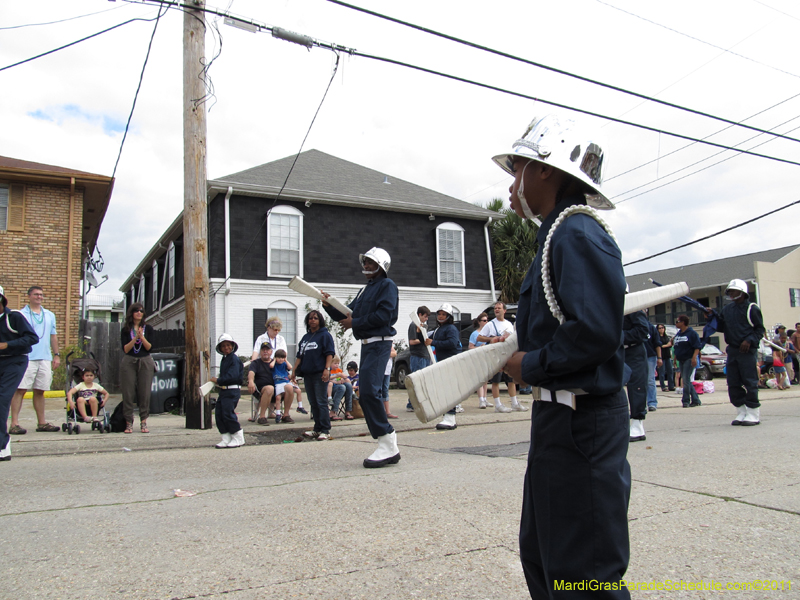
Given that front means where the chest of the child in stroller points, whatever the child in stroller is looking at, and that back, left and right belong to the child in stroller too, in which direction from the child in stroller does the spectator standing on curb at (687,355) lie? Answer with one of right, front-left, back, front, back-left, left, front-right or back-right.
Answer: left

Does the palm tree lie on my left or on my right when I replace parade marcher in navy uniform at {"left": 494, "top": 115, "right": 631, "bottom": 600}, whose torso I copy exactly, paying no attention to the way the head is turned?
on my right

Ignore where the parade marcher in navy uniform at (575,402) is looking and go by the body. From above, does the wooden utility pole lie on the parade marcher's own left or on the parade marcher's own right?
on the parade marcher's own right

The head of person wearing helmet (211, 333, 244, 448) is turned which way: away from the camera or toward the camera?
toward the camera

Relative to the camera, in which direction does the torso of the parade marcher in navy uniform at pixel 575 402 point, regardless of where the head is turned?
to the viewer's left

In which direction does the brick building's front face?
toward the camera

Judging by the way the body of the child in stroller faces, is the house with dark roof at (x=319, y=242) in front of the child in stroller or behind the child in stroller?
behind

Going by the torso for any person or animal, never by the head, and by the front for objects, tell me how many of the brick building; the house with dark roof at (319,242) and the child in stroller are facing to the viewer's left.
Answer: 0

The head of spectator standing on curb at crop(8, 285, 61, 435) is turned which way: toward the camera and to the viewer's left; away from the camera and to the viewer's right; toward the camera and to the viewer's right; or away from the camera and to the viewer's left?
toward the camera and to the viewer's right

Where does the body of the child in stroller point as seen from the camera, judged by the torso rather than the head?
toward the camera

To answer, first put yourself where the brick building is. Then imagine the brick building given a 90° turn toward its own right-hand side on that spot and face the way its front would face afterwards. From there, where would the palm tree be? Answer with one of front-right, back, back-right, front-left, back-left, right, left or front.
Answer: back

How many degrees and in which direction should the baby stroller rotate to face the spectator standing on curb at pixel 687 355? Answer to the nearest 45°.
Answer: approximately 90° to its left

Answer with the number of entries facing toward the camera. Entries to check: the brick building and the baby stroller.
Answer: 2

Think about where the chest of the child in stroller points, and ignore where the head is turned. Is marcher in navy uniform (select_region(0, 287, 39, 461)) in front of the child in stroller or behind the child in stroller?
in front

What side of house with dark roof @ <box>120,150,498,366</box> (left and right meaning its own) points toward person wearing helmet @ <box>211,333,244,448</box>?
front
